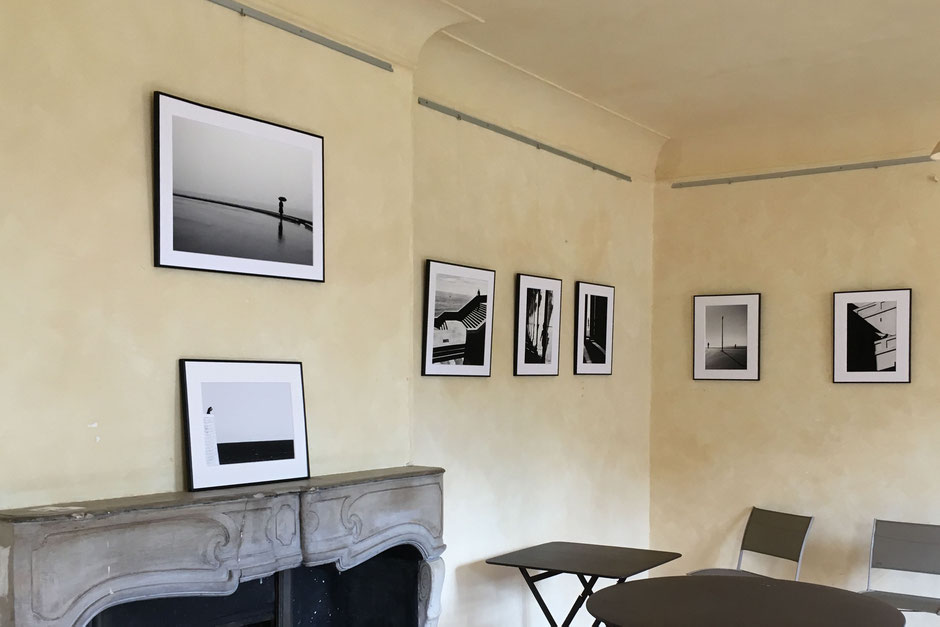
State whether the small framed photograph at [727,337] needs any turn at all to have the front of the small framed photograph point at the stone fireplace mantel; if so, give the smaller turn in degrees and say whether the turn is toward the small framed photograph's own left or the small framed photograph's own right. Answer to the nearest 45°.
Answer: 0° — it already faces it

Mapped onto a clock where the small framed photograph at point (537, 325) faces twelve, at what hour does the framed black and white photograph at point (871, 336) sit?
The framed black and white photograph is roughly at 10 o'clock from the small framed photograph.

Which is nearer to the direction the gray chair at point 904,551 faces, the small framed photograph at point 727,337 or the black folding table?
the black folding table

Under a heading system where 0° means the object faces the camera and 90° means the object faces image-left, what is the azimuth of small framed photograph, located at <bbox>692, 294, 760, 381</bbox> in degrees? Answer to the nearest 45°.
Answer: approximately 0°

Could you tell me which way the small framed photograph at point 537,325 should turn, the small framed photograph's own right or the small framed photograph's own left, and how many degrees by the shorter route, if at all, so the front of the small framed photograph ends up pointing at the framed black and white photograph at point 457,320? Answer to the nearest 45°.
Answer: approximately 90° to the small framed photograph's own right

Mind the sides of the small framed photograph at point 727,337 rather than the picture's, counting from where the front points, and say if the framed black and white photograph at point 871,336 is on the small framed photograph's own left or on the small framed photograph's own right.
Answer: on the small framed photograph's own left

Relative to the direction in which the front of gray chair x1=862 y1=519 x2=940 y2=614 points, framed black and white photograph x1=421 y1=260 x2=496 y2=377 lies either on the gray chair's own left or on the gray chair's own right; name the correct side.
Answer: on the gray chair's own right

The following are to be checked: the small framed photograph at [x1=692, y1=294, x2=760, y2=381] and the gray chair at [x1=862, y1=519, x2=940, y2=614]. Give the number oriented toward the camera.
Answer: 2

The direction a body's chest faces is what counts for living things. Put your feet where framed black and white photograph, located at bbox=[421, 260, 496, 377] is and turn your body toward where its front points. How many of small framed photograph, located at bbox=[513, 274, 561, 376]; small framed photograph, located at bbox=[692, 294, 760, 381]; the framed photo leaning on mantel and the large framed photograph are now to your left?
2

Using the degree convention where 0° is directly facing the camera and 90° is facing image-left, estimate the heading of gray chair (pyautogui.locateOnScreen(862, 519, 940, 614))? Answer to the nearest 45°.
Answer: approximately 0°

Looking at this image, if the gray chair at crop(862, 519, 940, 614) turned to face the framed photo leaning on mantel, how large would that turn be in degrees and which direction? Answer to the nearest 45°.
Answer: approximately 45° to its right

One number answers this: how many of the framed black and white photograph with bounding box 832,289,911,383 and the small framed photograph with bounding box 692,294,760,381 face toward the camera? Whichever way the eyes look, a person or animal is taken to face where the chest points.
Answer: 2

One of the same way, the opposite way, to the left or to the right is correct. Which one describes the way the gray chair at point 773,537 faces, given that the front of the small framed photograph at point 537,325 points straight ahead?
to the right
